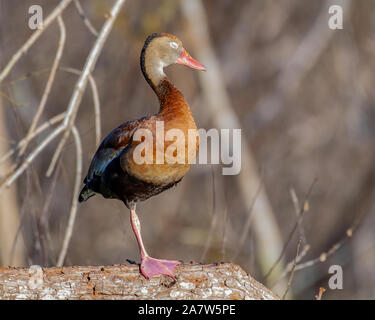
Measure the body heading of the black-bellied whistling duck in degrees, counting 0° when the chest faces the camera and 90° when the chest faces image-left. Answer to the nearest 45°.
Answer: approximately 270°

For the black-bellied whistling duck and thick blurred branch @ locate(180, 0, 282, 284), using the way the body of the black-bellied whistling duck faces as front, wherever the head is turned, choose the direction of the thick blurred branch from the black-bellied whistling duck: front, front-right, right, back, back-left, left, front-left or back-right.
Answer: left

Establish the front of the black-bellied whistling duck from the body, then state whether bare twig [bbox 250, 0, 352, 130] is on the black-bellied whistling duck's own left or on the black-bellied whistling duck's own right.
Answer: on the black-bellied whistling duck's own left
